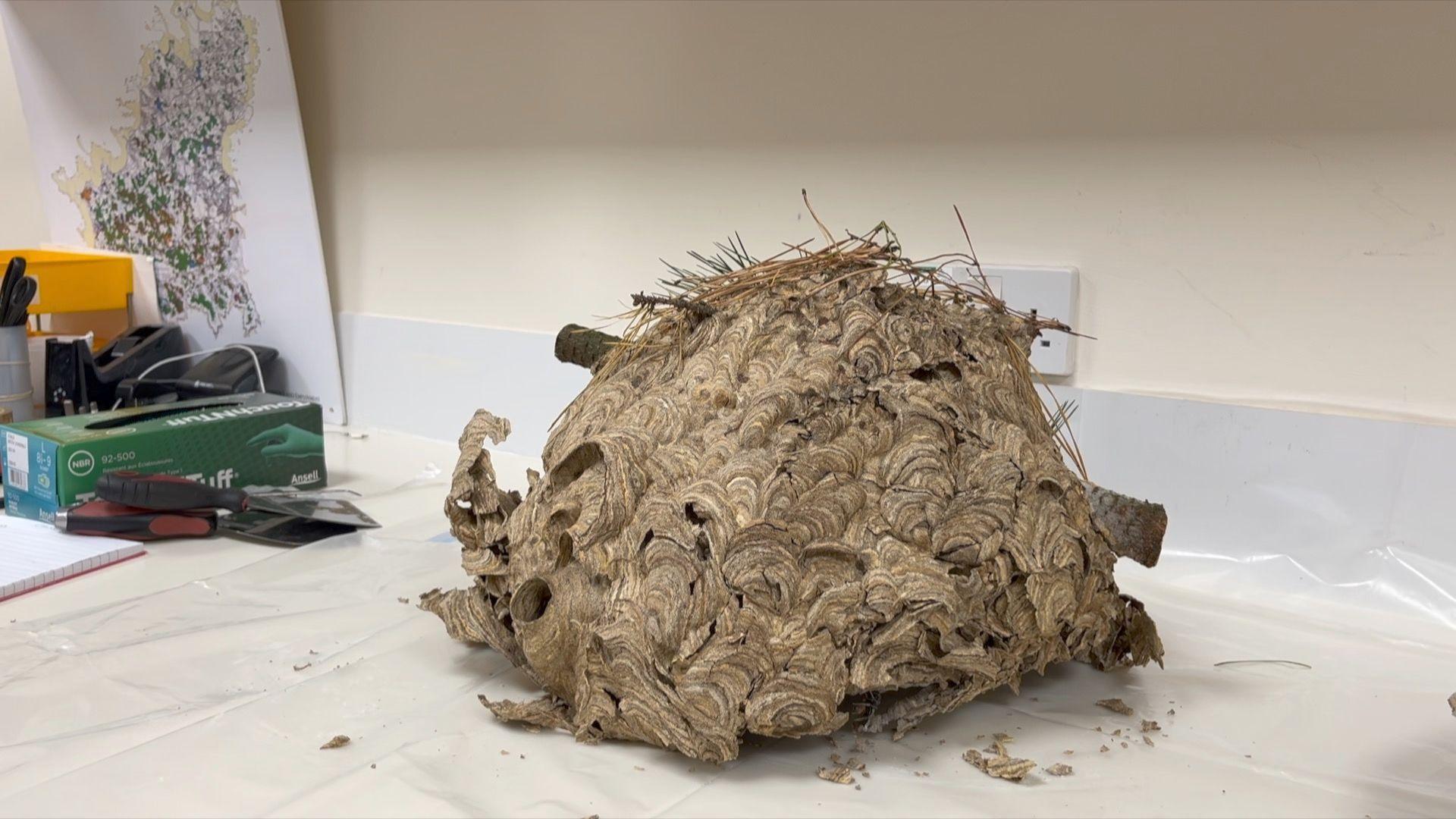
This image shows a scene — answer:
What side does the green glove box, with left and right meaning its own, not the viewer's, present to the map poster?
back

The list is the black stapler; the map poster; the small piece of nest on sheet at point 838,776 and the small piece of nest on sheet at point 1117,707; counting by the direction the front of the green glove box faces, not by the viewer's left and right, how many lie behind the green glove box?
2

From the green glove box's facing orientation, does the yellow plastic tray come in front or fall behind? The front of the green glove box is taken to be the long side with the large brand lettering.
behind

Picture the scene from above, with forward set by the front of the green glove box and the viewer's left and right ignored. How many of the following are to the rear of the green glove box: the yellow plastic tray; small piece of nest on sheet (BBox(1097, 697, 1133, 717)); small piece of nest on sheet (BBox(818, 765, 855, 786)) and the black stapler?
2

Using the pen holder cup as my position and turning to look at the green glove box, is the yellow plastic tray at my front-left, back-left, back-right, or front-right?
back-left

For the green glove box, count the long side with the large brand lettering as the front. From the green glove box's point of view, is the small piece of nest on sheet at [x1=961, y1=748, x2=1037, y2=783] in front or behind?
in front

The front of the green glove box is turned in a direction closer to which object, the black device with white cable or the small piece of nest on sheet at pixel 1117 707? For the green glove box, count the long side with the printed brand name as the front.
the small piece of nest on sheet

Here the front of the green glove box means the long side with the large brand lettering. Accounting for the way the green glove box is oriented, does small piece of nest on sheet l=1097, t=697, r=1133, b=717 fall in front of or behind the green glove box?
in front

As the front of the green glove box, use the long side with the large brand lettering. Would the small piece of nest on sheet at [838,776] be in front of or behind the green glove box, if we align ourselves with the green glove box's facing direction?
in front

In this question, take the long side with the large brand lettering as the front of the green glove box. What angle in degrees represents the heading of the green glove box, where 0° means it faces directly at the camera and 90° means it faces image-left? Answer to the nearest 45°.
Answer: approximately 0°
